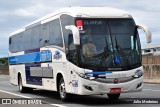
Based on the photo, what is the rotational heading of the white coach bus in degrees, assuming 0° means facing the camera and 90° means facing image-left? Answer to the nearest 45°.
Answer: approximately 315°
